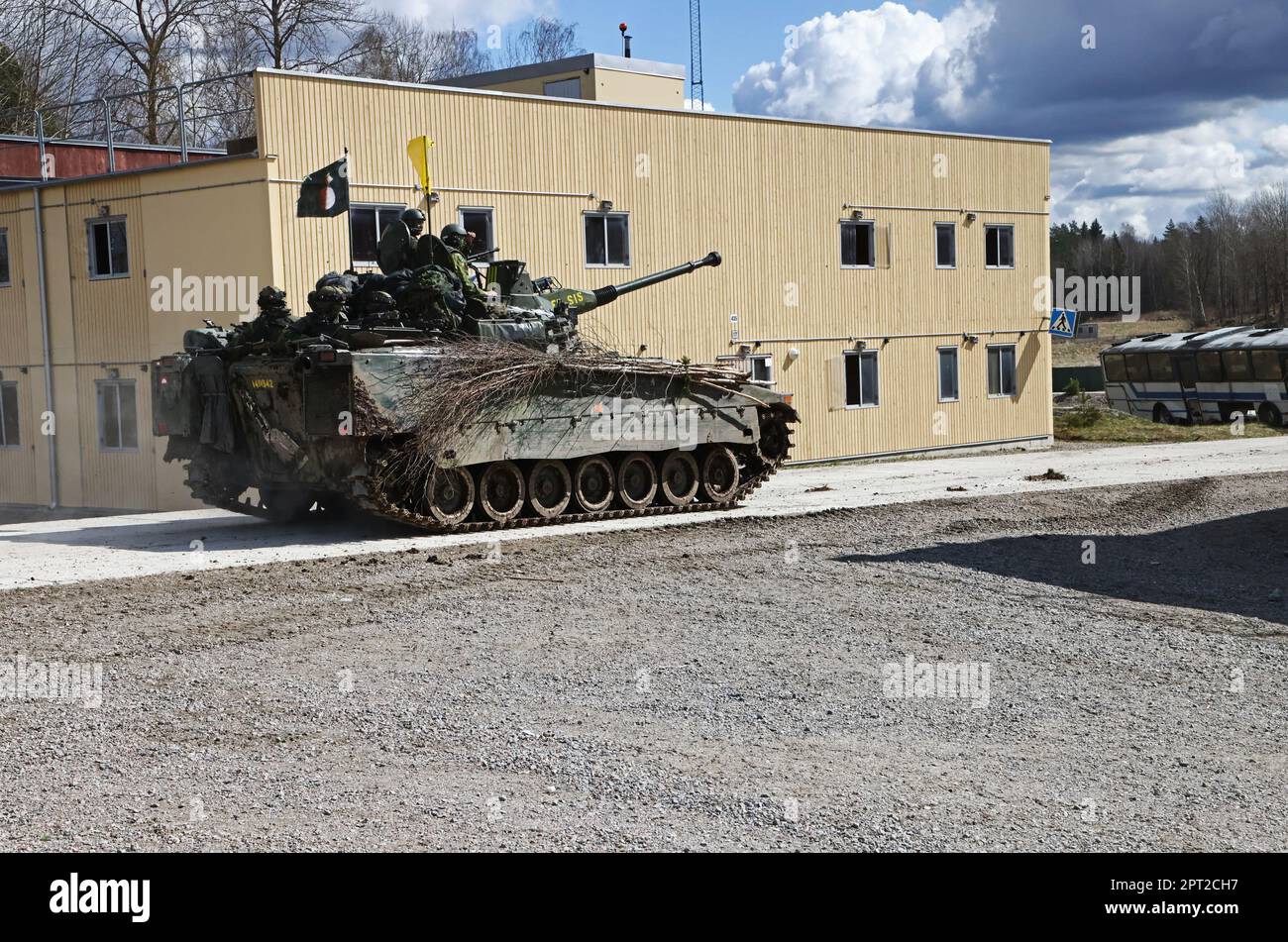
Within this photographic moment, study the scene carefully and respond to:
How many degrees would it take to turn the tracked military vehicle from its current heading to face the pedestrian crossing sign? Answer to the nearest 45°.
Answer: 0° — it already faces it

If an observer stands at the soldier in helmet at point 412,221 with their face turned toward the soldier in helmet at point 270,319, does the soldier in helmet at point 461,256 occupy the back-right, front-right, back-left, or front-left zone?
back-left

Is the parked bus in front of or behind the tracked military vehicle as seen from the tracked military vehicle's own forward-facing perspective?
in front

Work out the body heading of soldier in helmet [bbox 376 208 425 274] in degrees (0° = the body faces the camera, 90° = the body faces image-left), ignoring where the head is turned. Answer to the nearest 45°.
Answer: approximately 225°

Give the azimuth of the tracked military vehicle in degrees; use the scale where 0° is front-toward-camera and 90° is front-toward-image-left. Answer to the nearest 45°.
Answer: approximately 225°

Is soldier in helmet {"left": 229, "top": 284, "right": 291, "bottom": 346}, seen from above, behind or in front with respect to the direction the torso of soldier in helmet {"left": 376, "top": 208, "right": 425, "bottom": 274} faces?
behind

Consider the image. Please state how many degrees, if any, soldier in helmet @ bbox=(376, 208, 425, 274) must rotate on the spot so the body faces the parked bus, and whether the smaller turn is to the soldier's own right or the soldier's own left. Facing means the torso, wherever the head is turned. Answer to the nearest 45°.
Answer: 0° — they already face it

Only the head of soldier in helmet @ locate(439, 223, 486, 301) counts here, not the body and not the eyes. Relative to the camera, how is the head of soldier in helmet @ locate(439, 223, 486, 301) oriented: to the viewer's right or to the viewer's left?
to the viewer's right
